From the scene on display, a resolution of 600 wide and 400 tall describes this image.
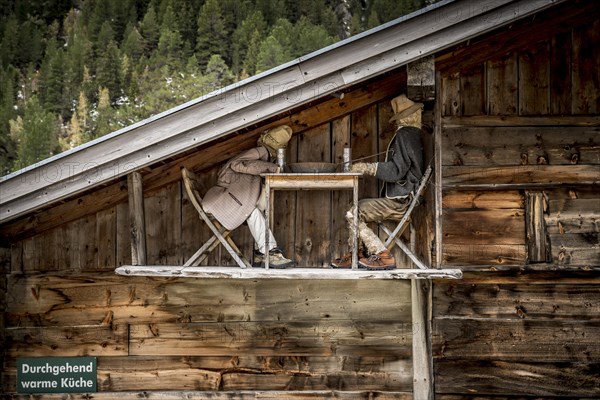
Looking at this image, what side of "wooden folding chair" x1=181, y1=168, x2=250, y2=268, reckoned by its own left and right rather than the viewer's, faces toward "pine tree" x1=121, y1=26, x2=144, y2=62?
left

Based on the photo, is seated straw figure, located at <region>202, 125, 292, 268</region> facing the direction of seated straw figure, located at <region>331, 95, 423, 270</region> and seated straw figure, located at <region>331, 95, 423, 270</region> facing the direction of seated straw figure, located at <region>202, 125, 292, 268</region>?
yes

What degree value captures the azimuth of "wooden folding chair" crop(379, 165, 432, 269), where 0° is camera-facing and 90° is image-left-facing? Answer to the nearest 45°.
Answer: approximately 90°

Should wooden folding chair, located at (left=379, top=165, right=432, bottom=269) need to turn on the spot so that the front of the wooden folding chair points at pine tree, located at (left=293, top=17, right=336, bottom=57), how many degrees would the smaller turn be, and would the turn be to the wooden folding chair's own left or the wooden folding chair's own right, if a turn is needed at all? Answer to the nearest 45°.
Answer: approximately 90° to the wooden folding chair's own right

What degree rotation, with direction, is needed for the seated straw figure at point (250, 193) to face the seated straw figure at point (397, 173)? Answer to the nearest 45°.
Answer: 0° — it already faces it

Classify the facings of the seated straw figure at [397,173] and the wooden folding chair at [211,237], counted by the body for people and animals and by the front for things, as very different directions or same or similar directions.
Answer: very different directions

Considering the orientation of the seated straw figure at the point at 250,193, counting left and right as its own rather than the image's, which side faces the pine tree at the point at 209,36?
left

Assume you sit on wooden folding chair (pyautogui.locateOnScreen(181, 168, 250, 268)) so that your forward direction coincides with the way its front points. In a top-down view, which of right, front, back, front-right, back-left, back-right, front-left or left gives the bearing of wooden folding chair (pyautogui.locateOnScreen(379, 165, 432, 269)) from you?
front

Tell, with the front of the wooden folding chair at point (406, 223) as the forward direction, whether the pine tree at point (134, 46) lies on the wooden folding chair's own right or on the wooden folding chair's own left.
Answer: on the wooden folding chair's own right

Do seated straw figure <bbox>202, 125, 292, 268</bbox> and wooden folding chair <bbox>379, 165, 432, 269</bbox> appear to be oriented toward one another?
yes

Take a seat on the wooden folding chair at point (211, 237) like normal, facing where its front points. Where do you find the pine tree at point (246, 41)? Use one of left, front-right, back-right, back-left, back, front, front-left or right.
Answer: left

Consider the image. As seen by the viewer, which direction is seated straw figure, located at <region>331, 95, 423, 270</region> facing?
to the viewer's left

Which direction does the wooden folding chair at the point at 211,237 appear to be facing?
to the viewer's right

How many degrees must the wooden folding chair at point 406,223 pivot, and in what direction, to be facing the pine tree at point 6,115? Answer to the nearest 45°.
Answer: approximately 45° to its right

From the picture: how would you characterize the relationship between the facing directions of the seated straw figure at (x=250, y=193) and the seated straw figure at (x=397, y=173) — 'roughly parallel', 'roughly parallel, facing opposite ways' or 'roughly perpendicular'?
roughly parallel, facing opposite ways

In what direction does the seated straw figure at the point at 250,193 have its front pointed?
to the viewer's right

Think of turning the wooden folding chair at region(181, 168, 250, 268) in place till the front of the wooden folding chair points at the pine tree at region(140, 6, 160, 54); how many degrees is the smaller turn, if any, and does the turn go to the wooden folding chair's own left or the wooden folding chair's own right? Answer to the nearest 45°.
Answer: approximately 90° to the wooden folding chair's own left

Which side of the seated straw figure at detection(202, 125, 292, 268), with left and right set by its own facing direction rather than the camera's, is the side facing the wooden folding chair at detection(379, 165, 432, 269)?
front

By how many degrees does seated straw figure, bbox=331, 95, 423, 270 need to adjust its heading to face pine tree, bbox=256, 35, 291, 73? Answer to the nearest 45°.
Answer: approximately 90° to its right

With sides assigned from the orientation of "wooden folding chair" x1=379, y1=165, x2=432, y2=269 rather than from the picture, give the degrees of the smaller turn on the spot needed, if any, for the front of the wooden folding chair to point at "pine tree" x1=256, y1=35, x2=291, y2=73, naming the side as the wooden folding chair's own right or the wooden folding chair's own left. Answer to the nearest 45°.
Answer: approximately 90° to the wooden folding chair's own right
